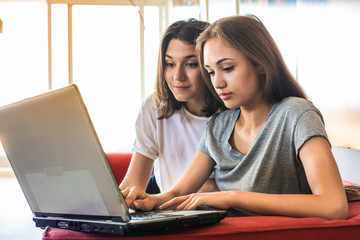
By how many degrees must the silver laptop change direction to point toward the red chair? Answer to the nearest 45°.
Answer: approximately 45° to its left

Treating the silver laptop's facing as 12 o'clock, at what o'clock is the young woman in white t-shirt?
The young woman in white t-shirt is roughly at 11 o'clock from the silver laptop.

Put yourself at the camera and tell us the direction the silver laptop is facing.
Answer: facing away from the viewer and to the right of the viewer
